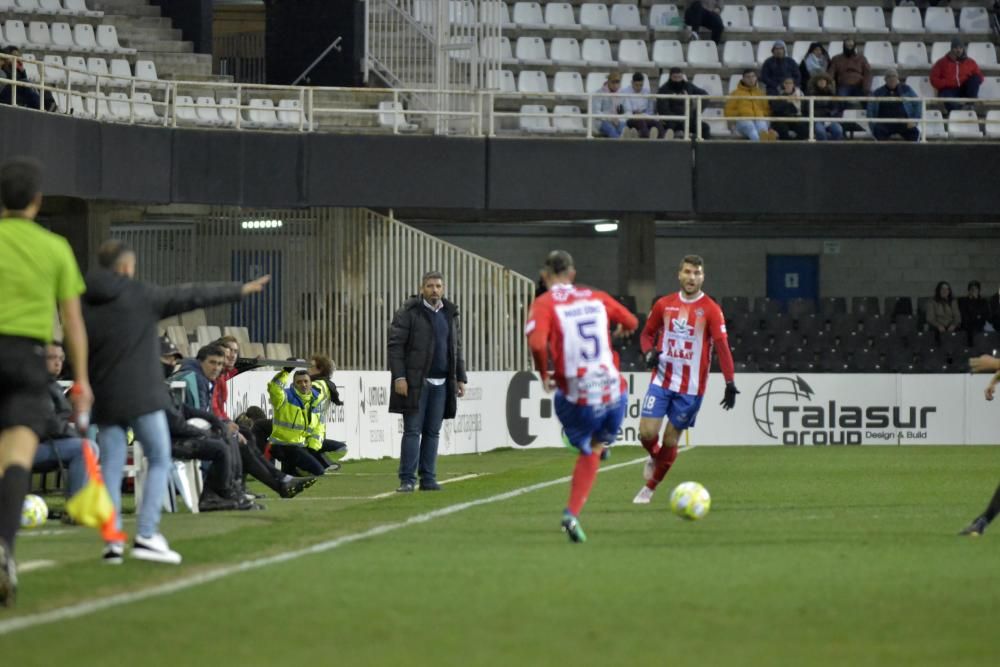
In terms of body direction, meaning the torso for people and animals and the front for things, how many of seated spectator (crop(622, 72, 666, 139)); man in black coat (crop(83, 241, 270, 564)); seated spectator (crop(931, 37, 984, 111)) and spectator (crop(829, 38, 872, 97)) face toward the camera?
3

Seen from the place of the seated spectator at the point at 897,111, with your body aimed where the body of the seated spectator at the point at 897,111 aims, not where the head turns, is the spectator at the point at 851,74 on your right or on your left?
on your right

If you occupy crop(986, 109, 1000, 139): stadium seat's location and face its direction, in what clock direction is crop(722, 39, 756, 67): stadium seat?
crop(722, 39, 756, 67): stadium seat is roughly at 3 o'clock from crop(986, 109, 1000, 139): stadium seat.

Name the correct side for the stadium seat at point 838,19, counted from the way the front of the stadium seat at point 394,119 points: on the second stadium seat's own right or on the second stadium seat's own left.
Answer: on the second stadium seat's own left

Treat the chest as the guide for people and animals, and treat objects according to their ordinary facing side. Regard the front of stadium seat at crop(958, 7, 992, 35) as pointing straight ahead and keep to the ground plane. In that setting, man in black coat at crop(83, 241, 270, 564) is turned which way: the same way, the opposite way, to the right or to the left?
the opposite way
